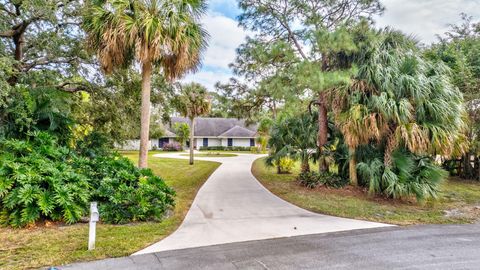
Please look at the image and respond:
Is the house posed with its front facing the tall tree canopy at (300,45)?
yes

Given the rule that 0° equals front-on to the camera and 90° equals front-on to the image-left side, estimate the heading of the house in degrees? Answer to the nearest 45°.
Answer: approximately 0°

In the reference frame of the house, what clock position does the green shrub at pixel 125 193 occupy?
The green shrub is roughly at 12 o'clock from the house.

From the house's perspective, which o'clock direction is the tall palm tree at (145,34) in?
The tall palm tree is roughly at 12 o'clock from the house.

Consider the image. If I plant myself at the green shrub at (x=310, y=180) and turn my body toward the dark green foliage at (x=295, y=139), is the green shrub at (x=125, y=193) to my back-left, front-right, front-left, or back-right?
back-left

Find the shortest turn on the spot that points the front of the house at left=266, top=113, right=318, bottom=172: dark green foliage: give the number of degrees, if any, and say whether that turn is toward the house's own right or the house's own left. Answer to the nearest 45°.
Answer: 0° — it already faces it

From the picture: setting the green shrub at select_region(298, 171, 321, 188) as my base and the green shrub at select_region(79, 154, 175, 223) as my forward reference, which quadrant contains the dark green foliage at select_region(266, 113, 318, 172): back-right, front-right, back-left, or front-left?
back-right

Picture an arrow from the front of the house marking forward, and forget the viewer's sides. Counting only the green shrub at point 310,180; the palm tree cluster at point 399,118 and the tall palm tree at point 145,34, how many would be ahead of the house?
3

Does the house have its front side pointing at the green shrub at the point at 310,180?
yes
